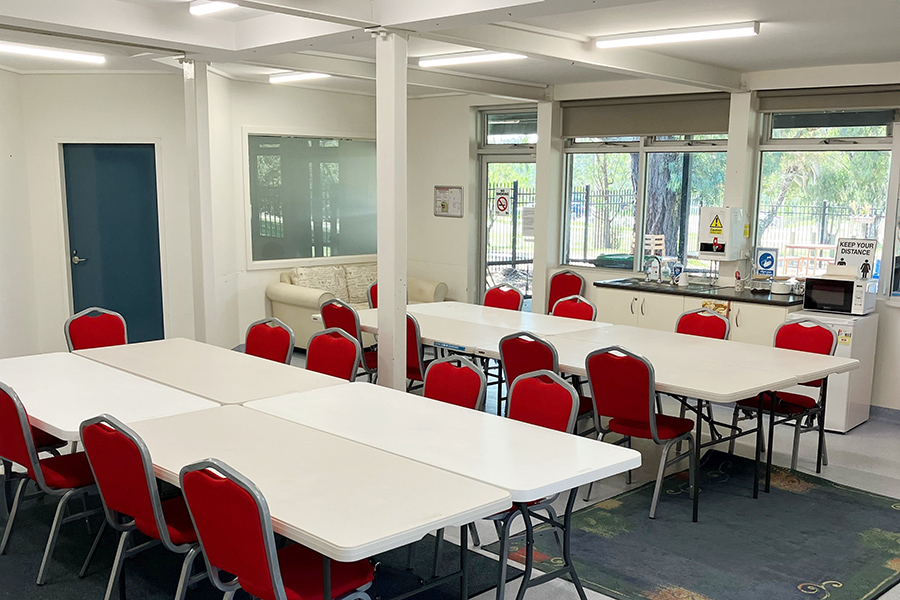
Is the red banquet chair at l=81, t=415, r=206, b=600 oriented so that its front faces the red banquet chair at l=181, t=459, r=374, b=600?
no

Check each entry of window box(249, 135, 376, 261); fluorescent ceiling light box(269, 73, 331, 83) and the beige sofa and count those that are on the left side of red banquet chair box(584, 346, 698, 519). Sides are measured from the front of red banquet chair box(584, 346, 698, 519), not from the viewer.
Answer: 3

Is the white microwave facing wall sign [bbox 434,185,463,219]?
no

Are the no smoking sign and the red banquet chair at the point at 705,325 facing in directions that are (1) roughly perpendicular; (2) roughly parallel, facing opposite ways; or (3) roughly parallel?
roughly parallel

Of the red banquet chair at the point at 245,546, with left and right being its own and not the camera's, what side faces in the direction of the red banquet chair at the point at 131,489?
left

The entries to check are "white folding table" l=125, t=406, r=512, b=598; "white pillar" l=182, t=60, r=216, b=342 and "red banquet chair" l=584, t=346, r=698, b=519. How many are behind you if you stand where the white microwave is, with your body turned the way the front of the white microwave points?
0

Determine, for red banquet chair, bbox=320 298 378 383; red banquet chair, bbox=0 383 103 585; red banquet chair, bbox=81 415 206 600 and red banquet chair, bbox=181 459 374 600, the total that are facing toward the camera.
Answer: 0

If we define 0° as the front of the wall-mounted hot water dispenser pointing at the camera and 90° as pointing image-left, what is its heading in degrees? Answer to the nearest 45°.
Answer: approximately 45°

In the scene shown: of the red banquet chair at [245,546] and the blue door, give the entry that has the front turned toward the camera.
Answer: the blue door

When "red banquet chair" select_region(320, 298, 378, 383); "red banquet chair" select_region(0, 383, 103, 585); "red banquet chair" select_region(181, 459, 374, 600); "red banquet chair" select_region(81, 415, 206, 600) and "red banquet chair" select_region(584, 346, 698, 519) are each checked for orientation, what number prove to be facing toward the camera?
0

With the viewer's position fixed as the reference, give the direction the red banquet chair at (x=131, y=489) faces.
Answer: facing away from the viewer and to the right of the viewer

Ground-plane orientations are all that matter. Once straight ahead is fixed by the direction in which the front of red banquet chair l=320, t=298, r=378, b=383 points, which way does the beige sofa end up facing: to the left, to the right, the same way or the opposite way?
to the right

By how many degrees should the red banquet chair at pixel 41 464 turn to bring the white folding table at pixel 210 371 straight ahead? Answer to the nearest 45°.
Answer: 0° — it already faces it

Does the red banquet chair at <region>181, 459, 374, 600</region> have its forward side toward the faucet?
yes

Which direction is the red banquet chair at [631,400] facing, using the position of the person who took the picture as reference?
facing away from the viewer and to the right of the viewer

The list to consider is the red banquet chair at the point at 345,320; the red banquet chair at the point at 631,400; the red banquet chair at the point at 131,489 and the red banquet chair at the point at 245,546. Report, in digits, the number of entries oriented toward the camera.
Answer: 0

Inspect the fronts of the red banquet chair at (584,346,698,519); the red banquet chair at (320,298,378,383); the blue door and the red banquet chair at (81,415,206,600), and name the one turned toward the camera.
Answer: the blue door
